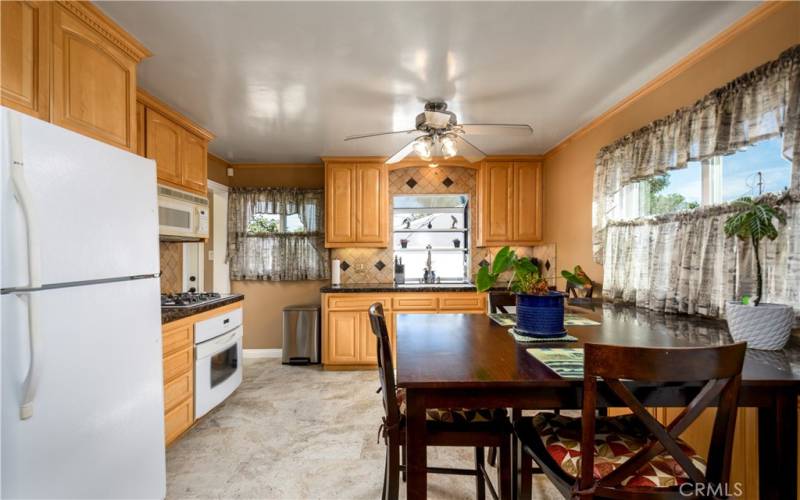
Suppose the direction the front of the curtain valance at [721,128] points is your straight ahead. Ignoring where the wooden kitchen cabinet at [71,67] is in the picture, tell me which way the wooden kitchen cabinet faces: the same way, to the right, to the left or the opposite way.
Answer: the opposite way

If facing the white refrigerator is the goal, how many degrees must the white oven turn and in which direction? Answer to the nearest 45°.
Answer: approximately 45° to its right

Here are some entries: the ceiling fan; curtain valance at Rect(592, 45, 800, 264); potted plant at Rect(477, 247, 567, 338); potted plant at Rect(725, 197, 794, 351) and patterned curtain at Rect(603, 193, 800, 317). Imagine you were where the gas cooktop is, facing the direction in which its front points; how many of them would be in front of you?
5

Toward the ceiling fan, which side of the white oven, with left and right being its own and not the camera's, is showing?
front

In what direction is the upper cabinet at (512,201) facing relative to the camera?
toward the camera

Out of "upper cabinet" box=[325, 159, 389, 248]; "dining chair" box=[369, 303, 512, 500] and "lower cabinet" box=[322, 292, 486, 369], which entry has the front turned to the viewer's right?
the dining chair

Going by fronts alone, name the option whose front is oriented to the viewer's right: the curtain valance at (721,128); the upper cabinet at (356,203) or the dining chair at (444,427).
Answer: the dining chair

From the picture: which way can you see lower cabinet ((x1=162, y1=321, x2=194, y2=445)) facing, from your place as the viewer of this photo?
facing the viewer and to the right of the viewer

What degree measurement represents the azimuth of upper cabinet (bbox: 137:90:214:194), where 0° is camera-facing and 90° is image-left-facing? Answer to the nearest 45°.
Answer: approximately 315°

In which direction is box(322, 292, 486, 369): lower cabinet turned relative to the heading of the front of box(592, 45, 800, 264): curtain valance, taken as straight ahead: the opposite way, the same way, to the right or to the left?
to the left

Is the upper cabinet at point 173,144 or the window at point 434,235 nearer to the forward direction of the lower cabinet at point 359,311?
the upper cabinet

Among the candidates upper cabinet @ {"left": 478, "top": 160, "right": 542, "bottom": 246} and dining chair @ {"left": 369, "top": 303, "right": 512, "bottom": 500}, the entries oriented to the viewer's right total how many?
1

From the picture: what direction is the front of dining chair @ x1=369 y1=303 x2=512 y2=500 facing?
to the viewer's right

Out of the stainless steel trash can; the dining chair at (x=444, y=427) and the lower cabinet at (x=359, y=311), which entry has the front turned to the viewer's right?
the dining chair

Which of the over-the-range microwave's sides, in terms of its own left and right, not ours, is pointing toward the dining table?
front

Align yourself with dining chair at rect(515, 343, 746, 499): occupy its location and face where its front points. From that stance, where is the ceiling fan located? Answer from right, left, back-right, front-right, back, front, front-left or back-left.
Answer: front

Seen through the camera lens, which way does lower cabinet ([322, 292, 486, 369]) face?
facing the viewer

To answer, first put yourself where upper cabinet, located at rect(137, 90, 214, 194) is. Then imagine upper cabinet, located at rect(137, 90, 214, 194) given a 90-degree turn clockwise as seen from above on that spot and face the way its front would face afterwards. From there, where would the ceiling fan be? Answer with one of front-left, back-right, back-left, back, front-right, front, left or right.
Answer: left
